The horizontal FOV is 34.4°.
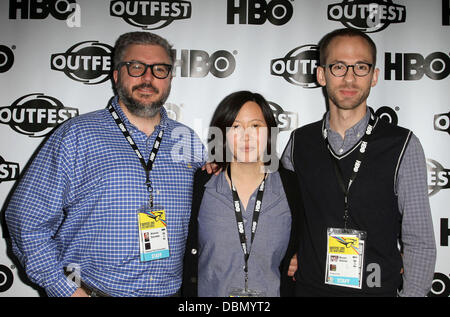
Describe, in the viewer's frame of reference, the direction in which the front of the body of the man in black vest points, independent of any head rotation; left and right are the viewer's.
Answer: facing the viewer

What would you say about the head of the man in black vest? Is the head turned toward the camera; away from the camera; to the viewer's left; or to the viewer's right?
toward the camera

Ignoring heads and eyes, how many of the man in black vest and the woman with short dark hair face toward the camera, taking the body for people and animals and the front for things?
2

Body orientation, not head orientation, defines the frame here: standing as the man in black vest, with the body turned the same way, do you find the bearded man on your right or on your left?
on your right

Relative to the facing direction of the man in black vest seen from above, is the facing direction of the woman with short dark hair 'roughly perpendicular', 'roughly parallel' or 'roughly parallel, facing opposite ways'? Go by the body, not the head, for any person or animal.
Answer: roughly parallel

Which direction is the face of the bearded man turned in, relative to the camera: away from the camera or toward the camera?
toward the camera
